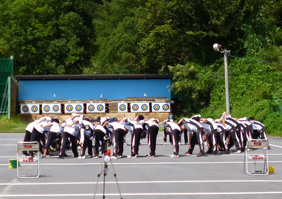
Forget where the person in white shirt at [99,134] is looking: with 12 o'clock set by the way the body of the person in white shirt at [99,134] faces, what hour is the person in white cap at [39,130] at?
the person in white cap at [39,130] is roughly at 8 o'clock from the person in white shirt at [99,134].

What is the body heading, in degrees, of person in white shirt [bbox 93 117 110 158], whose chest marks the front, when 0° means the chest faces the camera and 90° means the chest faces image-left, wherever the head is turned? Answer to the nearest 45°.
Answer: approximately 225°

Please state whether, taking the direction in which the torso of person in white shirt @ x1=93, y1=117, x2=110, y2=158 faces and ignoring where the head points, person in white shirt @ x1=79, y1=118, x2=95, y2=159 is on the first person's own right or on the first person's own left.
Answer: on the first person's own left

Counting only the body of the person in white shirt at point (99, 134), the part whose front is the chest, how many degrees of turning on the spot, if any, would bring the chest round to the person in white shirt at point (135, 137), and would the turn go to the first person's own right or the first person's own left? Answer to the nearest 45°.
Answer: approximately 45° to the first person's own right

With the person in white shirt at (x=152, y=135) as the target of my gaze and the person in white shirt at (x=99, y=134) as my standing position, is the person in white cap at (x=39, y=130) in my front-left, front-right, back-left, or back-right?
back-left
